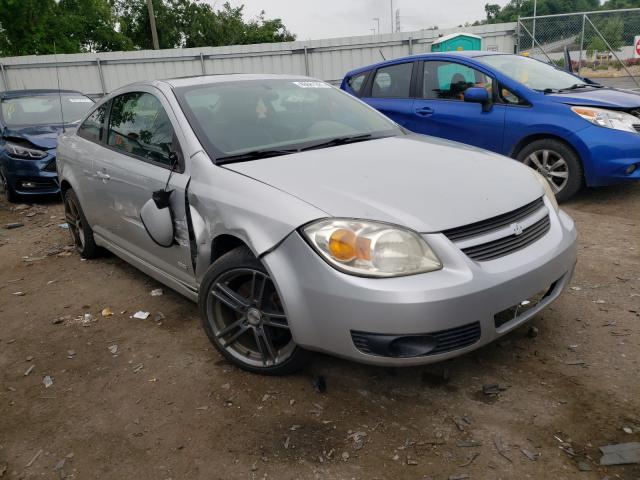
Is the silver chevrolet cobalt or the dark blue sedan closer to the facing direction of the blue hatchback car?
the silver chevrolet cobalt

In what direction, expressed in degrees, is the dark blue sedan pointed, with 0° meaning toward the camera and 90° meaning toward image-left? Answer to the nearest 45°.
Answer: approximately 315°

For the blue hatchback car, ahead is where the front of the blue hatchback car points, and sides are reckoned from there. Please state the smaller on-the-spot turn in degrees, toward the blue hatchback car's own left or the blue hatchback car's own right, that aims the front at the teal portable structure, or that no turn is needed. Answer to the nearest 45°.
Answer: approximately 135° to the blue hatchback car's own left

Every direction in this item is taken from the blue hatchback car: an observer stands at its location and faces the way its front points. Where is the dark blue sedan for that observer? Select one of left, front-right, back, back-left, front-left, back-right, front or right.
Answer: back-right

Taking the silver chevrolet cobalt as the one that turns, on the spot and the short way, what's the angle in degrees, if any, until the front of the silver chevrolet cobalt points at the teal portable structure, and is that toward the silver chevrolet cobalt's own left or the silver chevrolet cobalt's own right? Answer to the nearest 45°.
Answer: approximately 135° to the silver chevrolet cobalt's own left

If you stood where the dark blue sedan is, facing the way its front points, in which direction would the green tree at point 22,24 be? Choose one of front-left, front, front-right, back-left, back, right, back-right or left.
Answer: back-left

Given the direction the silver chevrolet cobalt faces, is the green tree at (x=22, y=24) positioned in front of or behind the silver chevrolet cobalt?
behind

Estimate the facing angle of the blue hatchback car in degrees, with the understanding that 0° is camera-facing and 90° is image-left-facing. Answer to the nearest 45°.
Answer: approximately 315°

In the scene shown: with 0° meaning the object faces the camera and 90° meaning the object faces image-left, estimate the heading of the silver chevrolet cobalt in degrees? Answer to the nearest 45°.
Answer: approximately 315°

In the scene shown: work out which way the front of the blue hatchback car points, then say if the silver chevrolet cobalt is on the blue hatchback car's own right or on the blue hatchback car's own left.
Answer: on the blue hatchback car's own right
